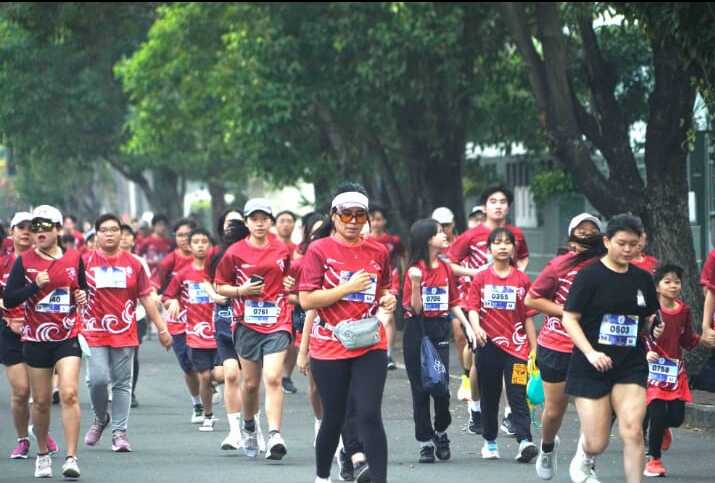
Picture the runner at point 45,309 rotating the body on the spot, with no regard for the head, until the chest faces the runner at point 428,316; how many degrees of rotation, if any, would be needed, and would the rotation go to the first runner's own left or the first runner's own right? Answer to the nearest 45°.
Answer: approximately 90° to the first runner's own left

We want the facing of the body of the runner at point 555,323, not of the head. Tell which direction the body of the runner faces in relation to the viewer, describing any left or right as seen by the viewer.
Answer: facing the viewer and to the right of the viewer

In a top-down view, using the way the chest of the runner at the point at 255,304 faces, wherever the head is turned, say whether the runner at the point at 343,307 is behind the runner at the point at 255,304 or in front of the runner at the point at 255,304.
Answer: in front

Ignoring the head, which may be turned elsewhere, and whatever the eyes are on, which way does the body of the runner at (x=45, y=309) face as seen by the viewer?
toward the camera

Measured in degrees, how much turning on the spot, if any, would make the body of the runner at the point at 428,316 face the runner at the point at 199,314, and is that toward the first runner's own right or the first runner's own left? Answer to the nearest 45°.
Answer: approximately 135° to the first runner's own right

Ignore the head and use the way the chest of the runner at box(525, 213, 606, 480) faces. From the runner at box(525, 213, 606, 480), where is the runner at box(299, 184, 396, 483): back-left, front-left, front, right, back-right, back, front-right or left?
right

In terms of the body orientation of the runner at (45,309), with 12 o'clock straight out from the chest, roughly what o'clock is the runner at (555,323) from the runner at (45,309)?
the runner at (555,323) is roughly at 10 o'clock from the runner at (45,309).

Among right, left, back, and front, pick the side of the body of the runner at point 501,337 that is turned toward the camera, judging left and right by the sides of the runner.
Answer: front
